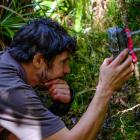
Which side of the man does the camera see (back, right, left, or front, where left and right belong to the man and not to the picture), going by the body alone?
right

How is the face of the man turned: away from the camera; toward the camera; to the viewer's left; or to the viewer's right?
to the viewer's right
